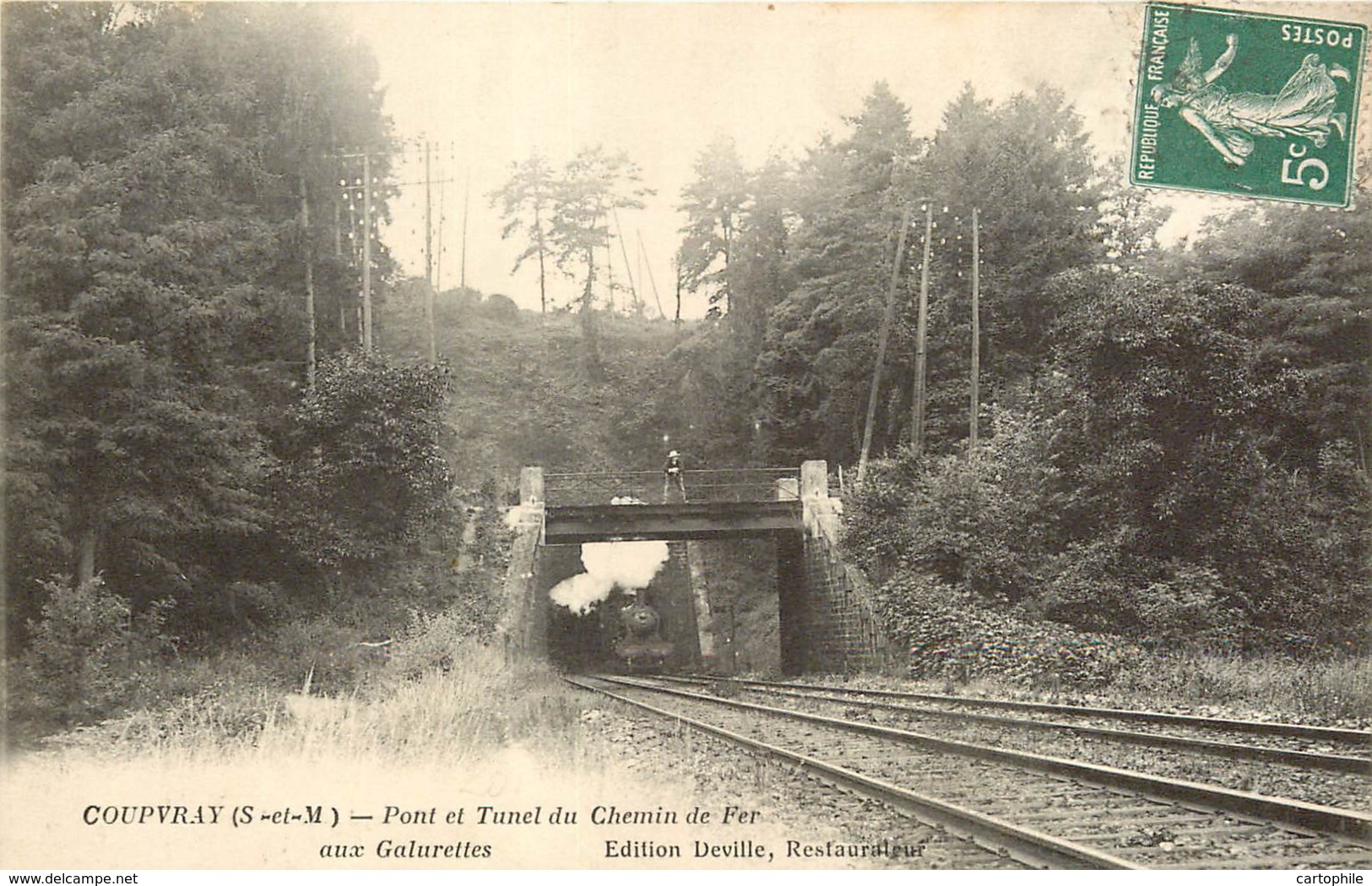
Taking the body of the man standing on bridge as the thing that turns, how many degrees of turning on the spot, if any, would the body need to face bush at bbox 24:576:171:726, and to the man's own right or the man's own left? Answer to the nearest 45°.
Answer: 0° — they already face it

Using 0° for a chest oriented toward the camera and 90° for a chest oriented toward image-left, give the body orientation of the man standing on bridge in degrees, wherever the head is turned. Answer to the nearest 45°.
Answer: approximately 0°

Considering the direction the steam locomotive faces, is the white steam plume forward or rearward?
rearward

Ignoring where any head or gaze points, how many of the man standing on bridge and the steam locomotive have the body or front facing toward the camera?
2

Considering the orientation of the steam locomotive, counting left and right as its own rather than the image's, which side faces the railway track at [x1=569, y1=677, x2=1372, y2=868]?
front
